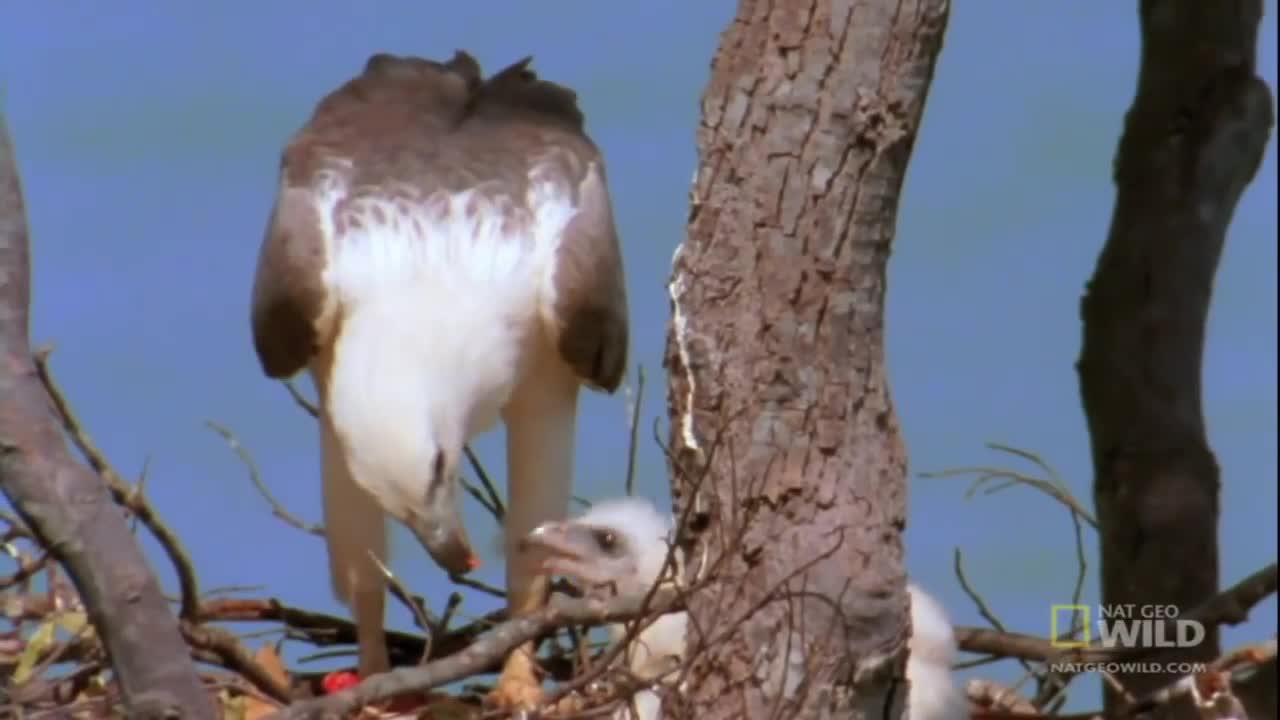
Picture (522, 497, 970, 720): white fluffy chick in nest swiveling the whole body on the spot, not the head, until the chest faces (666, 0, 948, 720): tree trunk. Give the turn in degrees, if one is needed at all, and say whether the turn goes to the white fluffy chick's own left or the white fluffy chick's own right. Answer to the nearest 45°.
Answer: approximately 90° to the white fluffy chick's own left

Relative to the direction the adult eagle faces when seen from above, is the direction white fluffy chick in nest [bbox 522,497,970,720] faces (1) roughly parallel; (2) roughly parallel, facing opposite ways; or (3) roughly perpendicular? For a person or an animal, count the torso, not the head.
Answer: roughly perpendicular

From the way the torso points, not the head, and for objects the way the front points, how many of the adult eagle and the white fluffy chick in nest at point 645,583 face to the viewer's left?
1

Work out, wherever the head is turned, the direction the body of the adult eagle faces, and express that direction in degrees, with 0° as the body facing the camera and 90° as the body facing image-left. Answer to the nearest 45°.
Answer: approximately 0°

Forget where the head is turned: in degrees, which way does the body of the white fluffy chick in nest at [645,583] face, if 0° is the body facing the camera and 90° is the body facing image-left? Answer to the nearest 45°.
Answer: approximately 90°

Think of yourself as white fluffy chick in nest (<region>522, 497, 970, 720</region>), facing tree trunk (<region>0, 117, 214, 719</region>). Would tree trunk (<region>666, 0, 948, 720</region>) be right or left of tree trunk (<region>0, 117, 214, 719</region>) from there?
left

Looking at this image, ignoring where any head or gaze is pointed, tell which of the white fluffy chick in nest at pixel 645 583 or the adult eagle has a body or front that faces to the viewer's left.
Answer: the white fluffy chick in nest

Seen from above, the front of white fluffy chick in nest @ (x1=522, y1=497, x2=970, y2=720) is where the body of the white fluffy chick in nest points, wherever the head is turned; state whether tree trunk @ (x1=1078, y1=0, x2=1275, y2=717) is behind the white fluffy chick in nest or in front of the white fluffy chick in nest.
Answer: behind
